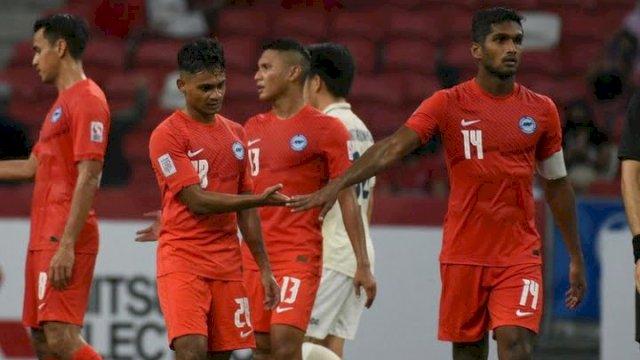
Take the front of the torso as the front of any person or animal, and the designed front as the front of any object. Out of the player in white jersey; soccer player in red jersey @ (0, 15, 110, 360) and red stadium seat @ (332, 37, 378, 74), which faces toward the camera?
the red stadium seat

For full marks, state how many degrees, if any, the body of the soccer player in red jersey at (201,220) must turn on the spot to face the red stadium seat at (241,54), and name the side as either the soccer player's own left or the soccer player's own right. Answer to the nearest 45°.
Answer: approximately 135° to the soccer player's own left

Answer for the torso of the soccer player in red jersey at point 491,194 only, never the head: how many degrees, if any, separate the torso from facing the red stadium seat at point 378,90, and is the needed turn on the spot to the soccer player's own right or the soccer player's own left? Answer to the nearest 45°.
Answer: approximately 180°

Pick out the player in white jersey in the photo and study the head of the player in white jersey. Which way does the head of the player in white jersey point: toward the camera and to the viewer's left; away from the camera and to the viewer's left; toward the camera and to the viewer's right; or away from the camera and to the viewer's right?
away from the camera and to the viewer's left

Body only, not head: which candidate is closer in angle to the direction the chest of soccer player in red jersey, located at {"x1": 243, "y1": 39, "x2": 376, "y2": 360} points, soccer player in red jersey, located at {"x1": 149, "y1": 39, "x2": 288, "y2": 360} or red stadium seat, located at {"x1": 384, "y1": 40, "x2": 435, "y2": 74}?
the soccer player in red jersey

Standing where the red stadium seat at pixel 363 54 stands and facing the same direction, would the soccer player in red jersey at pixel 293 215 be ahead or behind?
ahead

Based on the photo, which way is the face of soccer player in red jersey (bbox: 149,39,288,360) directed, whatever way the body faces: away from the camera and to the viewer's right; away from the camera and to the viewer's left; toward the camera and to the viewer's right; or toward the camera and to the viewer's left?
toward the camera and to the viewer's right

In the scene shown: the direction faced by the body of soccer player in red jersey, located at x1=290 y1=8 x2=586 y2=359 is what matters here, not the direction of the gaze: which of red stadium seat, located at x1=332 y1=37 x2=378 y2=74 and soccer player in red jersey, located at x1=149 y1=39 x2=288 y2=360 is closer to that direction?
the soccer player in red jersey

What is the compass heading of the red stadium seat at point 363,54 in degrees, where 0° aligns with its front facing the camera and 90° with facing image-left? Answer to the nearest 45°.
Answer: approximately 0°

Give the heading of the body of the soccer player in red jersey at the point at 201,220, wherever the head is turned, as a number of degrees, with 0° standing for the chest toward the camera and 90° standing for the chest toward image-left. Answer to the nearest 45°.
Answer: approximately 315°

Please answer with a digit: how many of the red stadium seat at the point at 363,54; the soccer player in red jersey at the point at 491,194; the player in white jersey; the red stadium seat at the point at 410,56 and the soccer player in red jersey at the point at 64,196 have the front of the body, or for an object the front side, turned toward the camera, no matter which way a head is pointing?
3
